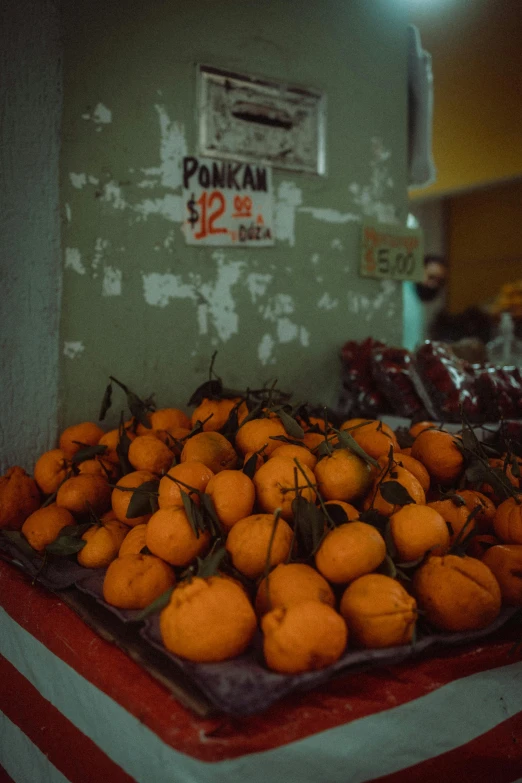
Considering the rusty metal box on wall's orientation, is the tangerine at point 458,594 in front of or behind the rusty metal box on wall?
in front

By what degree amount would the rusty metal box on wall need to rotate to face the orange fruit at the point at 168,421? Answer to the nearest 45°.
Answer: approximately 45° to its right

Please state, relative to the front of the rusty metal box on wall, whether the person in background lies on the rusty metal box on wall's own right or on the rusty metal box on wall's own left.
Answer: on the rusty metal box on wall's own left

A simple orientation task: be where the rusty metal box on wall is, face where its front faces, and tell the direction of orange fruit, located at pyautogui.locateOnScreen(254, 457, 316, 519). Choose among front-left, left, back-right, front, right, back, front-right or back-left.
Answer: front-right

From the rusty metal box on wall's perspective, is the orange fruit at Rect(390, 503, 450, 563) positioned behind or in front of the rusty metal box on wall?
in front

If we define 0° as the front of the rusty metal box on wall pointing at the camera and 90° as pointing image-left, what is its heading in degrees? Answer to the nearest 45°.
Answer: approximately 315°
